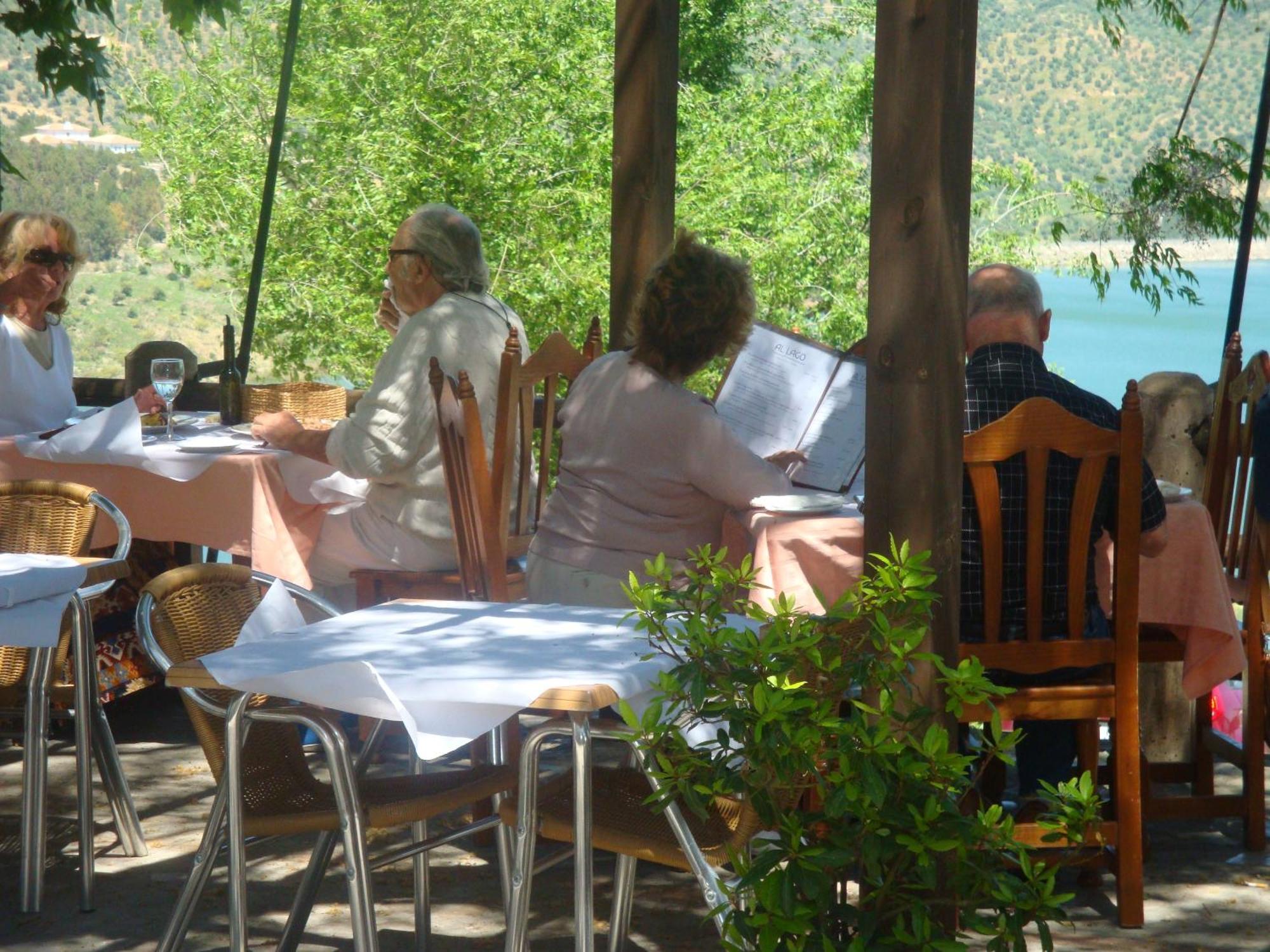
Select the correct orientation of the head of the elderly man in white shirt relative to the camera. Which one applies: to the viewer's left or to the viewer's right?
to the viewer's left

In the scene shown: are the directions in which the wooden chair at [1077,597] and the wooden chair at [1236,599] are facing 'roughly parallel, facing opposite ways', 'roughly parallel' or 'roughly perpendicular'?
roughly perpendicular

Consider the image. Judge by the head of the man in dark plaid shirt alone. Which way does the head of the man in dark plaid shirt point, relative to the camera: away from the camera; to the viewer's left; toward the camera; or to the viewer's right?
away from the camera

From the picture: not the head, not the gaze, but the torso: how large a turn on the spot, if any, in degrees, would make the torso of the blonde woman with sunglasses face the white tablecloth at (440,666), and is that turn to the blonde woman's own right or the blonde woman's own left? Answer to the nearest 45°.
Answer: approximately 45° to the blonde woman's own right

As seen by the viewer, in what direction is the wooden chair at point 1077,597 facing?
away from the camera

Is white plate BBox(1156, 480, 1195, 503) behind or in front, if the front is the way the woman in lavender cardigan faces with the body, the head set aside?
in front

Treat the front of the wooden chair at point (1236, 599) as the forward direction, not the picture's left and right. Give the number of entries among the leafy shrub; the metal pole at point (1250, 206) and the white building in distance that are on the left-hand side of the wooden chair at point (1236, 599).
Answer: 1

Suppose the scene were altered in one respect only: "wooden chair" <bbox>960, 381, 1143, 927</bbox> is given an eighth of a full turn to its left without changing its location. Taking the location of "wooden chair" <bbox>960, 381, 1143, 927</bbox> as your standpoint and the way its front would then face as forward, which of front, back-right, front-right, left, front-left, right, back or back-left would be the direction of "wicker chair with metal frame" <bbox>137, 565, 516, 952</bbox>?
left

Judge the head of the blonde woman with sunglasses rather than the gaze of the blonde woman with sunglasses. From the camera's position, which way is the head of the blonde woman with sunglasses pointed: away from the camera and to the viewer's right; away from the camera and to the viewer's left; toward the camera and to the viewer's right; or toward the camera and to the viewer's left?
toward the camera and to the viewer's right

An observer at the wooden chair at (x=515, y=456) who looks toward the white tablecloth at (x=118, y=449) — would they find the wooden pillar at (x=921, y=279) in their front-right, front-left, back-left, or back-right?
back-left

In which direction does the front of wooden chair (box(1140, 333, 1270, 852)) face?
to the viewer's left

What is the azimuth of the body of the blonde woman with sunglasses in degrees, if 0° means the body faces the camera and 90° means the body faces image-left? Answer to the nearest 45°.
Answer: approximately 315°

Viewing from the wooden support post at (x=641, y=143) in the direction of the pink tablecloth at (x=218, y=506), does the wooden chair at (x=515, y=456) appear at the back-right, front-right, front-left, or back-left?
front-left

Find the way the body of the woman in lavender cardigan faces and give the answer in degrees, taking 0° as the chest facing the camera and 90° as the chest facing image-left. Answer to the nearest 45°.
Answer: approximately 225°

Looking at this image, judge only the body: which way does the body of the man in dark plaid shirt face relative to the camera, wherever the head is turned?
away from the camera
